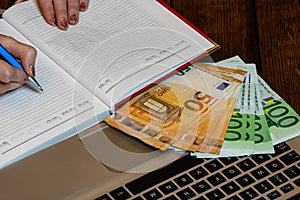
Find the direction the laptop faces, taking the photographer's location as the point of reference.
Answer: facing away from the viewer and to the left of the viewer
